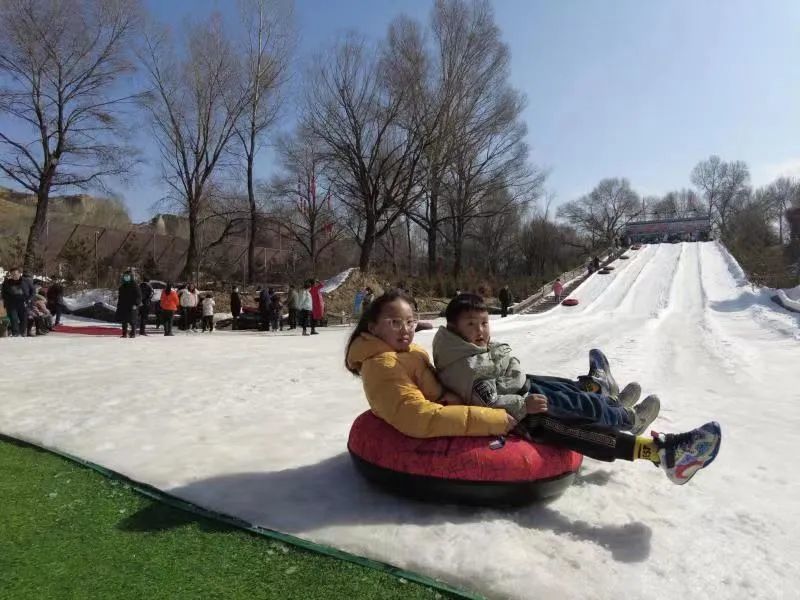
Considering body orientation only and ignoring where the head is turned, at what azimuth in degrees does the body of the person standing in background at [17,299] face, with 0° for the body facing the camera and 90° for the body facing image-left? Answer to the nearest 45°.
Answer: approximately 0°

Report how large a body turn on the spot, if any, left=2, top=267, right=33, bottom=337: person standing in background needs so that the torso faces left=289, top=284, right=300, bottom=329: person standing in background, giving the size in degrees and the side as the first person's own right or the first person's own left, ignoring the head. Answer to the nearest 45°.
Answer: approximately 90° to the first person's own left

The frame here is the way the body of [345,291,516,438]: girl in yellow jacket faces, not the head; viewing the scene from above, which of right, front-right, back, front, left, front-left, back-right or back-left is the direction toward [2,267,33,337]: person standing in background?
back-left

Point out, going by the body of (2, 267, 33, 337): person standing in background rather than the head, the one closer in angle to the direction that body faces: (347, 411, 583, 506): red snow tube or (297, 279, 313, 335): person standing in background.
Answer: the red snow tube

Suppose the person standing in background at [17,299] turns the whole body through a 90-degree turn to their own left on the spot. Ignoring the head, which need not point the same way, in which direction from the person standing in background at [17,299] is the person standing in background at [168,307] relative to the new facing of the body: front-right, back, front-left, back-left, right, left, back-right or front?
front

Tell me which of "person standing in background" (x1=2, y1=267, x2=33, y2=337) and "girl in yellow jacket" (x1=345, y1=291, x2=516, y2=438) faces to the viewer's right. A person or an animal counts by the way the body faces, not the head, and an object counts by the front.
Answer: the girl in yellow jacket

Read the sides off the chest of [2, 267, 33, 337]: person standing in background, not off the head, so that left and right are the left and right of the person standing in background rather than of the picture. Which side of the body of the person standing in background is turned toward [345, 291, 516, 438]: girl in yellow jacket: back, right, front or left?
front

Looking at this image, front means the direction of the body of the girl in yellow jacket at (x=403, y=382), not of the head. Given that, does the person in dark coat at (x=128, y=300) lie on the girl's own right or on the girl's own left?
on the girl's own left

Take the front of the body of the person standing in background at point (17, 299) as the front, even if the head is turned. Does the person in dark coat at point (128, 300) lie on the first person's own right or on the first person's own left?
on the first person's own left

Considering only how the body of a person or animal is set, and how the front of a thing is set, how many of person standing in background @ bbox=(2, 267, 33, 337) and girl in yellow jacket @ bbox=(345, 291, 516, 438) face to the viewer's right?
1

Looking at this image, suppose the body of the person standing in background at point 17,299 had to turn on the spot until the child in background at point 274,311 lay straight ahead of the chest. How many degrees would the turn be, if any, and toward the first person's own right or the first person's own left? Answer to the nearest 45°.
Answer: approximately 90° to the first person's own left

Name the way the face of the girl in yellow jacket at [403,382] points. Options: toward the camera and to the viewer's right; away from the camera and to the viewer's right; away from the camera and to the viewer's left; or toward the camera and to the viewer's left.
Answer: toward the camera and to the viewer's right
